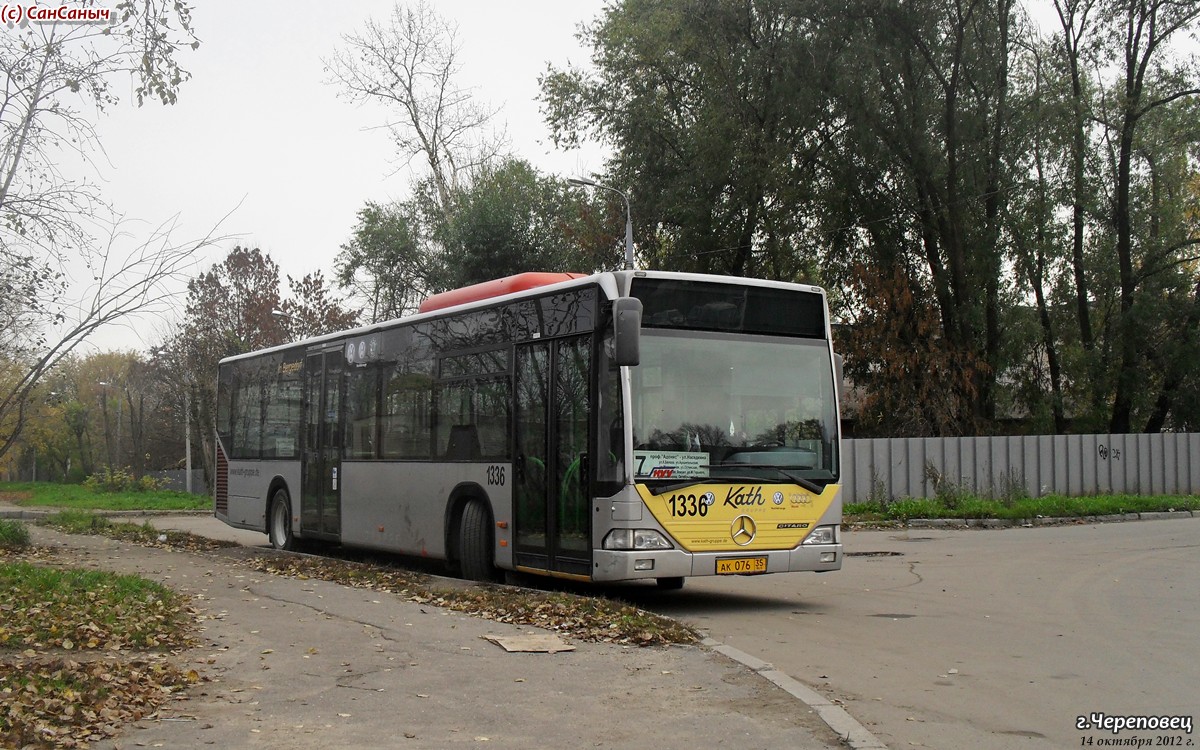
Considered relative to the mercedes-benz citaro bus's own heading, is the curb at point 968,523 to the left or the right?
on its left

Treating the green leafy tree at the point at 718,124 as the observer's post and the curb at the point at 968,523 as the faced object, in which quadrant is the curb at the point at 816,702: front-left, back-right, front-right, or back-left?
front-right

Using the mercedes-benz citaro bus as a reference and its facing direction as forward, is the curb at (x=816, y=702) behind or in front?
in front

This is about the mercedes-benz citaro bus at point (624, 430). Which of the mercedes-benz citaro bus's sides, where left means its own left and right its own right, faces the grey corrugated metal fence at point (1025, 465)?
left

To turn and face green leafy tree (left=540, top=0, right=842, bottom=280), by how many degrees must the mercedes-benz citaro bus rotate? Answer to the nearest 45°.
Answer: approximately 135° to its left

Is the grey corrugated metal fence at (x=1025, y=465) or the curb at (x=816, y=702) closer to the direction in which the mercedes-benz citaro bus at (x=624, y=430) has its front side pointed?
the curb

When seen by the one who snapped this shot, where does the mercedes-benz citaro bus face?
facing the viewer and to the right of the viewer

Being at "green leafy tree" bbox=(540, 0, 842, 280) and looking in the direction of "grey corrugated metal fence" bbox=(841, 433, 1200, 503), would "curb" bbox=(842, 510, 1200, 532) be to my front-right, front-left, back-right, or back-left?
front-right
